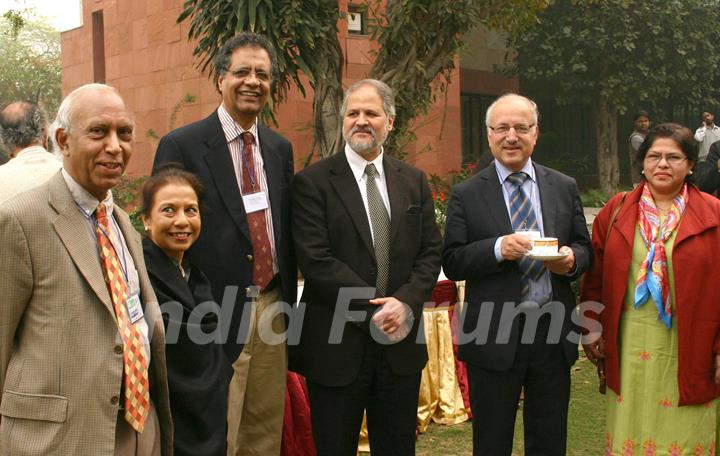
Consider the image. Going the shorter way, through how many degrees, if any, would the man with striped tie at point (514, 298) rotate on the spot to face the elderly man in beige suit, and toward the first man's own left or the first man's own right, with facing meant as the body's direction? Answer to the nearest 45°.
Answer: approximately 45° to the first man's own right

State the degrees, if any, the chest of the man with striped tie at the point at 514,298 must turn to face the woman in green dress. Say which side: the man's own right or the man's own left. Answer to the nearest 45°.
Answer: approximately 90° to the man's own left

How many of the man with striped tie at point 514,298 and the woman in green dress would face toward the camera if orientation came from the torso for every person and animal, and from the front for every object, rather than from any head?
2

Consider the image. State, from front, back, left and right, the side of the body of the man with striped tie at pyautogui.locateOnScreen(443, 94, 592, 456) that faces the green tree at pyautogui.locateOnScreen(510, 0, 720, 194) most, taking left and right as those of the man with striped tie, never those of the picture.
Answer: back

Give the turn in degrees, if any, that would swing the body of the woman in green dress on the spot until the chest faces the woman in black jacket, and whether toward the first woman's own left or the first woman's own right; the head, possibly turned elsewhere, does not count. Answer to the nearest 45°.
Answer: approximately 45° to the first woman's own right

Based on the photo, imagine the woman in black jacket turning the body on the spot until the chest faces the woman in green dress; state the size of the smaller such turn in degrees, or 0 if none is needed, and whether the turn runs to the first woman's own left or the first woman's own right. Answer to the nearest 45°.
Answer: approximately 45° to the first woman's own left

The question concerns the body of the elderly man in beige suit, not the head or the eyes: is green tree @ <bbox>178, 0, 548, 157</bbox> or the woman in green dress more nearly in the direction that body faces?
the woman in green dress

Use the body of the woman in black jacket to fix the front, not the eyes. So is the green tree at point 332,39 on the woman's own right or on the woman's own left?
on the woman's own left

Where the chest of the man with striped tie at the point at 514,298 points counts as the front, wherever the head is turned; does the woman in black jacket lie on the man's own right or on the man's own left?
on the man's own right

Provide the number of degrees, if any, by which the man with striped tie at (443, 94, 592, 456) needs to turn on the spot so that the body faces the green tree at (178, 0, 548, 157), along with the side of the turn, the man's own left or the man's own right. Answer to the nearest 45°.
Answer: approximately 180°
